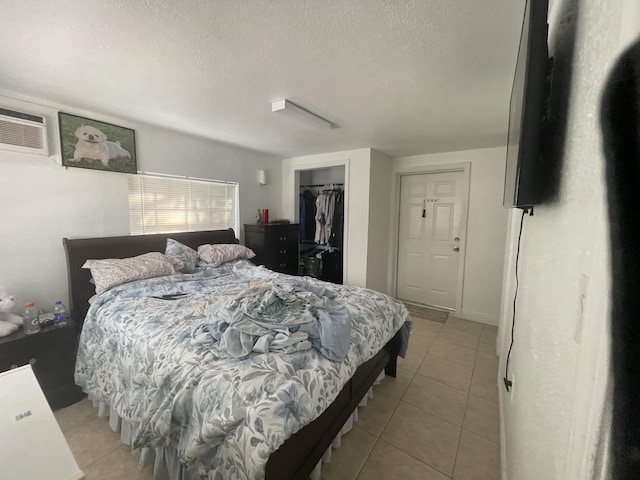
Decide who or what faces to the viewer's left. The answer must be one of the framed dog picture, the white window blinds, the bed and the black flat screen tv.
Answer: the black flat screen tv

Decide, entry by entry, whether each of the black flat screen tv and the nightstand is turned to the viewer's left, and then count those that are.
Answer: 1

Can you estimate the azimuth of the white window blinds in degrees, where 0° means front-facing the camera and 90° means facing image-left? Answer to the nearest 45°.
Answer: approximately 315°

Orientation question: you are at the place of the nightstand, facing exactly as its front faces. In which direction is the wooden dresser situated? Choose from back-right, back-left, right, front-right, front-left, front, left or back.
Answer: front-left

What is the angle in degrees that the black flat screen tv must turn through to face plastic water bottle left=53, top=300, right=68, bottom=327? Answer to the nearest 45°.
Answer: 0° — it already faces it

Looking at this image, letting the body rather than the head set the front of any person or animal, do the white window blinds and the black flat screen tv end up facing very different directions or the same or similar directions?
very different directions

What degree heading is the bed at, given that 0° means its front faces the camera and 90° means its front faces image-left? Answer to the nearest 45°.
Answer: approximately 315°

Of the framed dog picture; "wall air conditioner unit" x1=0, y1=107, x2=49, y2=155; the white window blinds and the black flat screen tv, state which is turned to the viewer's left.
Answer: the black flat screen tv
